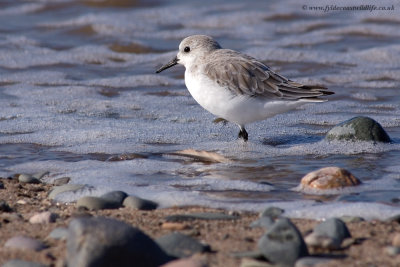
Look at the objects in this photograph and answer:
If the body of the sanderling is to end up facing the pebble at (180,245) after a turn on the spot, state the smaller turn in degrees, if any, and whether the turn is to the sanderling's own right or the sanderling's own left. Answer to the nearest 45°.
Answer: approximately 90° to the sanderling's own left

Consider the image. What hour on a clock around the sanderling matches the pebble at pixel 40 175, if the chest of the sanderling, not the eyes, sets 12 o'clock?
The pebble is roughly at 11 o'clock from the sanderling.

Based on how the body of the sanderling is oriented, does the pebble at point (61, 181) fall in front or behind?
in front

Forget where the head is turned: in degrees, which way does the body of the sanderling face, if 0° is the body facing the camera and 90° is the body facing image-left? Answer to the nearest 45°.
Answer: approximately 90°

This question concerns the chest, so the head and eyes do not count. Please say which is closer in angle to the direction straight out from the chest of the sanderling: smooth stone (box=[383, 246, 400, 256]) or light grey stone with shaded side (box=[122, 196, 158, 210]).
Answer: the light grey stone with shaded side

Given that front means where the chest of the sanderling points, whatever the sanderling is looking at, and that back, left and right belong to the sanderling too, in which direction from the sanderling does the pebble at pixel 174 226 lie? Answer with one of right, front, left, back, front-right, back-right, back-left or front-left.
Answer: left

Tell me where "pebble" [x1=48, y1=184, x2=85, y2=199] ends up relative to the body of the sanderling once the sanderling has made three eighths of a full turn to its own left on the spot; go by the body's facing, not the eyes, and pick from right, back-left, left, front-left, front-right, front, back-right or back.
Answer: right

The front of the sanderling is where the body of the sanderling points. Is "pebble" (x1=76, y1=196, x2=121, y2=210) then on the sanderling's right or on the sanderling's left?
on the sanderling's left

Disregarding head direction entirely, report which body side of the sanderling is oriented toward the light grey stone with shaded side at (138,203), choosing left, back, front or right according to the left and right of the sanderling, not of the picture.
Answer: left
